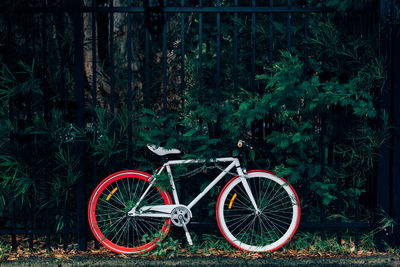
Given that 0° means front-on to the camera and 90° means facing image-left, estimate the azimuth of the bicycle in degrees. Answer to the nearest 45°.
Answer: approximately 270°
